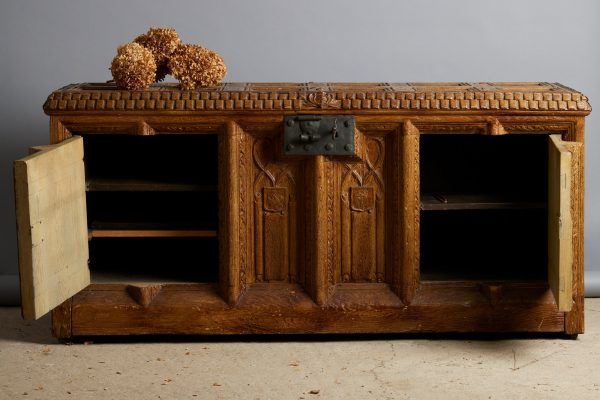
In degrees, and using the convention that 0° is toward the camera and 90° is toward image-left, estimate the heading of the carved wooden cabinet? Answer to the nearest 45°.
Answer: approximately 0°
